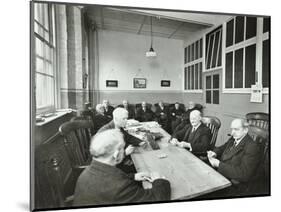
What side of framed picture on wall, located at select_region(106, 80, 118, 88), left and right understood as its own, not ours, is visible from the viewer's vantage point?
front

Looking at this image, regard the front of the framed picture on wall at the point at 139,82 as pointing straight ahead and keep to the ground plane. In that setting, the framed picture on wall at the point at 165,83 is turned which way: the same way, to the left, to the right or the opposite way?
the same way

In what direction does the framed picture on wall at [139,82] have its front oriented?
toward the camera
